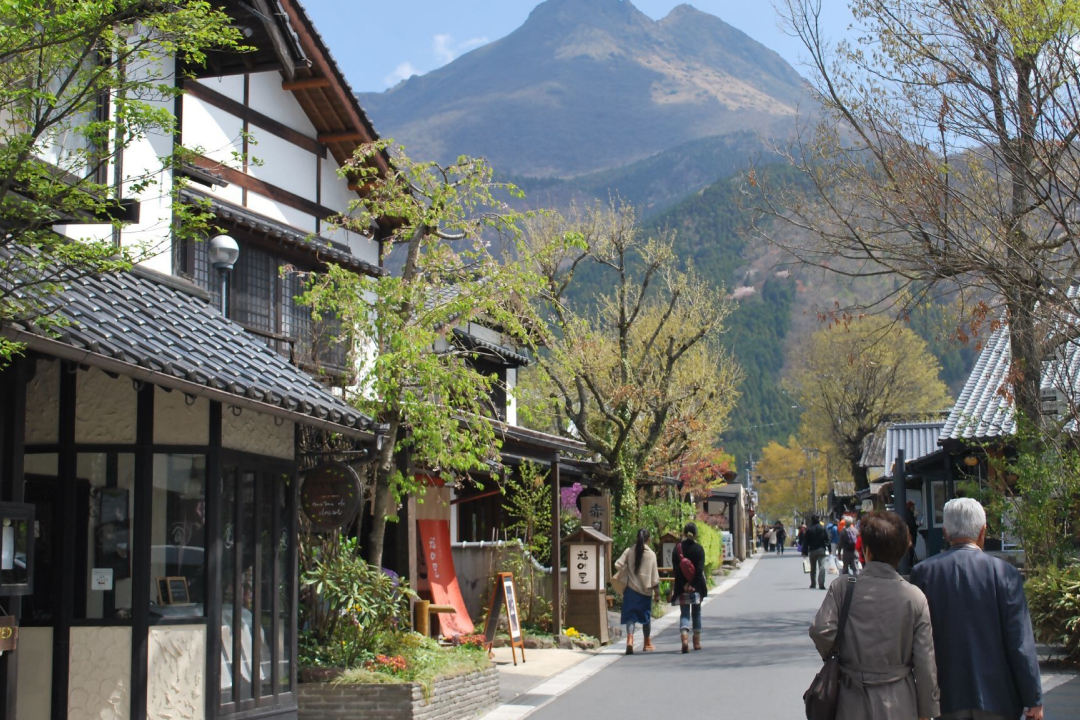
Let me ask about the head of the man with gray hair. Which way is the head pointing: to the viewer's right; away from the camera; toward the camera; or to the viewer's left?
away from the camera

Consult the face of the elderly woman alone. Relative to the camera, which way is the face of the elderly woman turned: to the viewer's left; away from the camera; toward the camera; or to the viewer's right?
away from the camera

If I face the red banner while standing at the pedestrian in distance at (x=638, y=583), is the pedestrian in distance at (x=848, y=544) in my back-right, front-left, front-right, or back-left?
back-right

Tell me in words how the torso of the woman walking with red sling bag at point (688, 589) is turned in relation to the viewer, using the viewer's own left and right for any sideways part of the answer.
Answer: facing away from the viewer

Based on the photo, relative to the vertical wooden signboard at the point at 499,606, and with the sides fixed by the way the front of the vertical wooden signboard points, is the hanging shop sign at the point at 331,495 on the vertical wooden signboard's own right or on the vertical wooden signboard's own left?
on the vertical wooden signboard's own right

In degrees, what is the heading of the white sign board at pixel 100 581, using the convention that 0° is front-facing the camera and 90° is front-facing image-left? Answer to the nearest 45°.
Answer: approximately 0°

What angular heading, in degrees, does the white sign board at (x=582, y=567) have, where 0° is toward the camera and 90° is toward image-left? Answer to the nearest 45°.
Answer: approximately 0°

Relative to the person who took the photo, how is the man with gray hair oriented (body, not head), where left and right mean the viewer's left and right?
facing away from the viewer

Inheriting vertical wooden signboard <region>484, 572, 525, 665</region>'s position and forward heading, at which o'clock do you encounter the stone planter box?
The stone planter box is roughly at 2 o'clock from the vertical wooden signboard.

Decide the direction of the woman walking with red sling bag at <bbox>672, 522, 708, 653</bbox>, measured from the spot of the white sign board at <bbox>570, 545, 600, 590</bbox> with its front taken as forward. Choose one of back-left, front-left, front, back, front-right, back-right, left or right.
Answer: front-left

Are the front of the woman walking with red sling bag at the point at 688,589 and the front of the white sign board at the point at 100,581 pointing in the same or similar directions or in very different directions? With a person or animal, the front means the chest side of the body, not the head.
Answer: very different directions

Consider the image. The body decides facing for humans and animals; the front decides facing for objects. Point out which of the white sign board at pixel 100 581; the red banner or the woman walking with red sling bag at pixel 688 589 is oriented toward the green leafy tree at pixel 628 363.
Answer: the woman walking with red sling bag

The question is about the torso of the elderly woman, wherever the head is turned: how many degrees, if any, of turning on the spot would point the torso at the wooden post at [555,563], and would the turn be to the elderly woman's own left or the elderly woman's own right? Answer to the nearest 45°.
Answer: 0° — they already face it

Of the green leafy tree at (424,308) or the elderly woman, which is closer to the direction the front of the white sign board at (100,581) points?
the elderly woman
